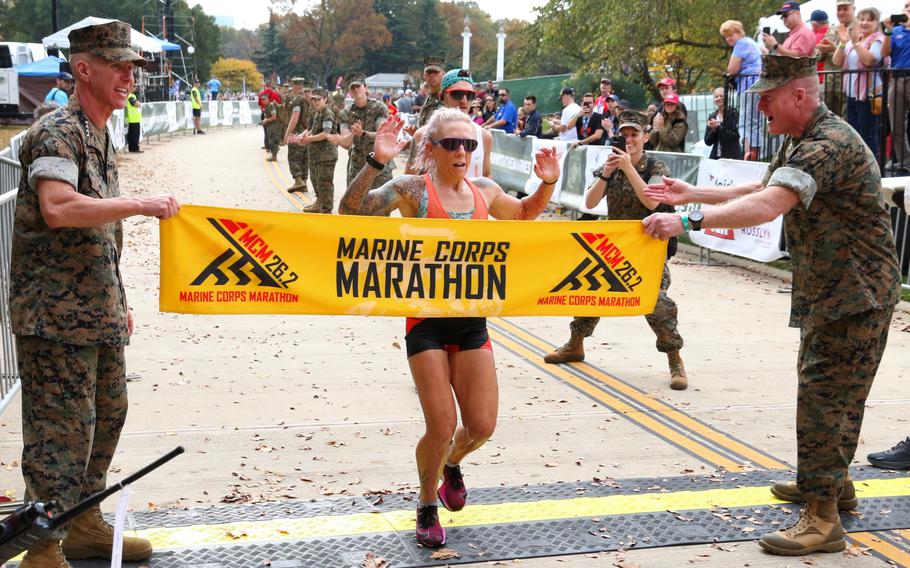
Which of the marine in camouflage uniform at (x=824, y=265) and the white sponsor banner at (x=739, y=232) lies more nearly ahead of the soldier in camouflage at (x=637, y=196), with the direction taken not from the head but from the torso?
the marine in camouflage uniform

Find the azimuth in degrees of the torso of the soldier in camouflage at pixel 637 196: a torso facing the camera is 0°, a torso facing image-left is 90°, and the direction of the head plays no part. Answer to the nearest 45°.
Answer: approximately 45°

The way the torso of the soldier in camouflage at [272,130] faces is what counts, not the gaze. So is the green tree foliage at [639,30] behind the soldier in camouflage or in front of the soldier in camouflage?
behind

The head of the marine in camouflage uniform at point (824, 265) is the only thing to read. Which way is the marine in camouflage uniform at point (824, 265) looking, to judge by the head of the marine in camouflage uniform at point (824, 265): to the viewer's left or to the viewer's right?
to the viewer's left

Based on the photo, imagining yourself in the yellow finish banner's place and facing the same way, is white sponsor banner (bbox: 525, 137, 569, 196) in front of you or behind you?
behind

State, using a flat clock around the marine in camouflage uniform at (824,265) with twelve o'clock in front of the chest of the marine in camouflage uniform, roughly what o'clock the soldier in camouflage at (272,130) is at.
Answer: The soldier in camouflage is roughly at 2 o'clock from the marine in camouflage uniform.

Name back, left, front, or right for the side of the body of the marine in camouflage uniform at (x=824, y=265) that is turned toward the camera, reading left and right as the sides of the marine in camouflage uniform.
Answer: left

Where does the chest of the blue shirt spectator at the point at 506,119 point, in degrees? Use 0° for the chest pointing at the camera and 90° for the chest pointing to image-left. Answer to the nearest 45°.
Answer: approximately 45°

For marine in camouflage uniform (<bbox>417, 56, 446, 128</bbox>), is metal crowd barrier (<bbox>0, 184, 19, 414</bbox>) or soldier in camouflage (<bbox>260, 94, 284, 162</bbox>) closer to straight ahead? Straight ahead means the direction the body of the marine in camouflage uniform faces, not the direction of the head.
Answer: the metal crowd barrier
